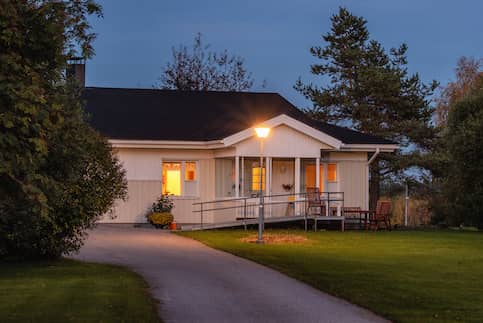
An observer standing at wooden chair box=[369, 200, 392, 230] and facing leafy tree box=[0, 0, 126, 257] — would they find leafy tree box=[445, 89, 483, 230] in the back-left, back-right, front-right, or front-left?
back-left

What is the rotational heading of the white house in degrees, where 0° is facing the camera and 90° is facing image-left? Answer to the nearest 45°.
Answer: approximately 0°

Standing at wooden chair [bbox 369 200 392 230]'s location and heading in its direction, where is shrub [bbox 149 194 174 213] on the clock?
The shrub is roughly at 1 o'clock from the wooden chair.

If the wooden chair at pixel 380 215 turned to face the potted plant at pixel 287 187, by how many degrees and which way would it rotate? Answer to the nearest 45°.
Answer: approximately 45° to its right

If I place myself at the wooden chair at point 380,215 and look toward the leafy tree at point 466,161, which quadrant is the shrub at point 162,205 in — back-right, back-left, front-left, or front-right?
back-left

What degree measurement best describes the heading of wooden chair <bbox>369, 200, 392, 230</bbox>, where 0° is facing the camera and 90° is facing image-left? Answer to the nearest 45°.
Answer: approximately 45°

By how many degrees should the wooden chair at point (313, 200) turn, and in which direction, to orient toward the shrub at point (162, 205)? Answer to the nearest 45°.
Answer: approximately 135° to its right

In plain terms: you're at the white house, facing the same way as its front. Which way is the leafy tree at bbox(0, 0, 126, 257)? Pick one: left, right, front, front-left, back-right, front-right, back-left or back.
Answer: front

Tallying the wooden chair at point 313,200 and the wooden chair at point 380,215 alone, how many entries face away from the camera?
0

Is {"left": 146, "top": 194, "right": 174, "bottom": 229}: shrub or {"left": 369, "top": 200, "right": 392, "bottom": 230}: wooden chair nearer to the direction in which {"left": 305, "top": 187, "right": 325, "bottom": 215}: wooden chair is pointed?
the wooden chair

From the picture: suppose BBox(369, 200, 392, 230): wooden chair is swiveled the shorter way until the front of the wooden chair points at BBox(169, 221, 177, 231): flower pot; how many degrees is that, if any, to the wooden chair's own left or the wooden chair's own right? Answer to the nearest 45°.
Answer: approximately 45° to the wooden chair's own right

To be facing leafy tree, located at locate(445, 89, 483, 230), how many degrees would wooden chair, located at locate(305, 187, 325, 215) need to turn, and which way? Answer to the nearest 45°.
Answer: approximately 90° to its left

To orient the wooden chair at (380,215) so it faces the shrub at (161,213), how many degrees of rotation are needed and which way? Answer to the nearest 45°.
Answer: approximately 45° to its right

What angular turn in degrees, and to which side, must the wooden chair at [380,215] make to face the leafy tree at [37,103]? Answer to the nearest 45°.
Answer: approximately 45° to its left

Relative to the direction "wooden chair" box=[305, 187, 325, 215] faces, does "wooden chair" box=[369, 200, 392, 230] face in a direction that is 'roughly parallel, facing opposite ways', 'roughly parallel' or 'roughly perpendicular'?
roughly perpendicular
